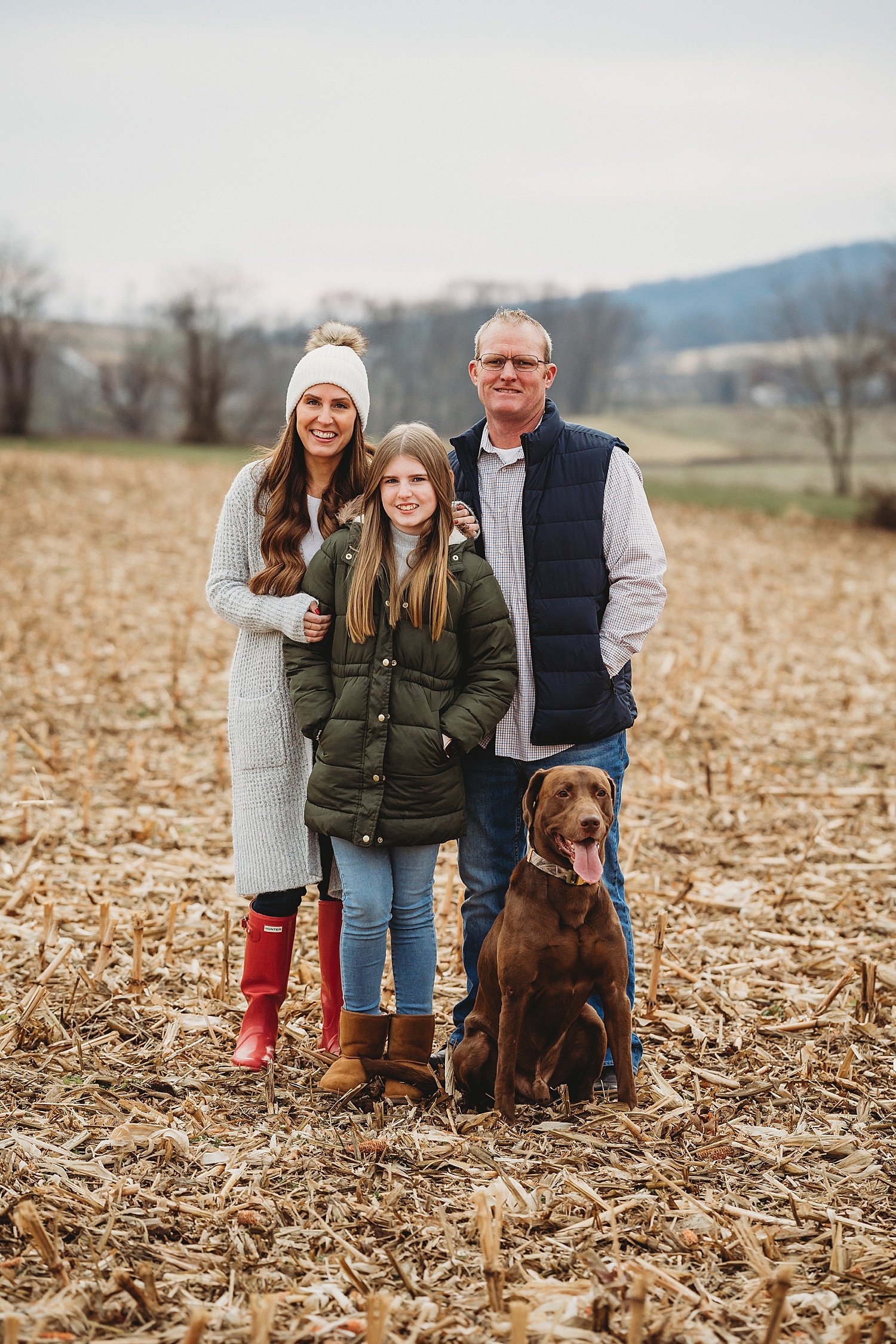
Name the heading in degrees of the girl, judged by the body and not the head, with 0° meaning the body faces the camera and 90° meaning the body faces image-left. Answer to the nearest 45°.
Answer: approximately 0°

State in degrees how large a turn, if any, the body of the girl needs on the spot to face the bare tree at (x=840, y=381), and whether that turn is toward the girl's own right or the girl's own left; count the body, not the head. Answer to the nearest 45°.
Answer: approximately 180°

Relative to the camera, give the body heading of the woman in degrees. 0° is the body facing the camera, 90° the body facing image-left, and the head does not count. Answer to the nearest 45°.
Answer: approximately 315°

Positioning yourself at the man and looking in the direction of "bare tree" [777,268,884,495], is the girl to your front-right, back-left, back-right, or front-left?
back-left

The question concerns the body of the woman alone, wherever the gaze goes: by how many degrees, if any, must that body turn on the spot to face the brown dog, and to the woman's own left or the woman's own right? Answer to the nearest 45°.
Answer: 0° — they already face it
